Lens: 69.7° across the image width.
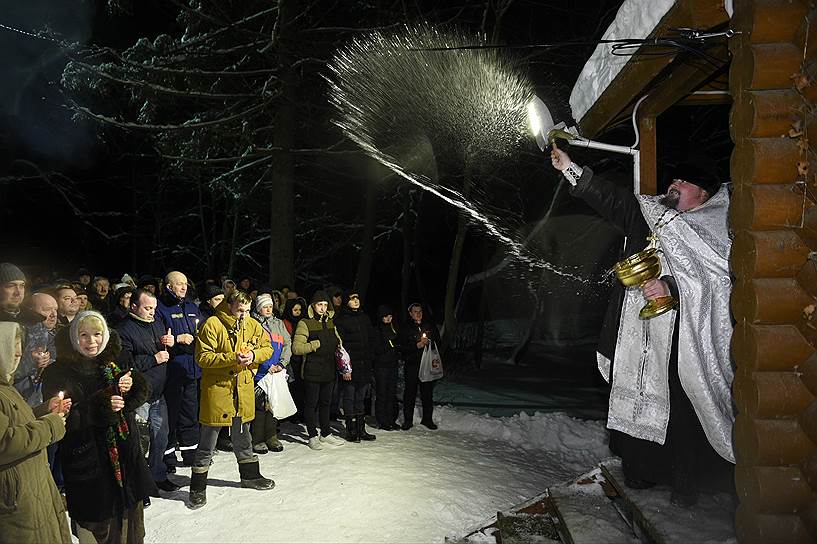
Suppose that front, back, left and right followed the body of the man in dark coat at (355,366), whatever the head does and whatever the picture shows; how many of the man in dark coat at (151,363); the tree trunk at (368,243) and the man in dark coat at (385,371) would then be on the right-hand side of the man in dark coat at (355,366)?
1

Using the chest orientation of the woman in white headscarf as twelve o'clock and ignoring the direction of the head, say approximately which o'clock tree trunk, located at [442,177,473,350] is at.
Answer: The tree trunk is roughly at 9 o'clock from the woman in white headscarf.

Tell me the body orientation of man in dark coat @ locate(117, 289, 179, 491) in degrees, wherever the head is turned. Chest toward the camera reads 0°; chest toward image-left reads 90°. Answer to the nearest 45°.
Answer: approximately 315°

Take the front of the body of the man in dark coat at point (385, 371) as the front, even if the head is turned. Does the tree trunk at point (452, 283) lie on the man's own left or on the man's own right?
on the man's own left

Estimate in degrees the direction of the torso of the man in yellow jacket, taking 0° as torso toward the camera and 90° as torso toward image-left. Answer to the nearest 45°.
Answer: approximately 315°

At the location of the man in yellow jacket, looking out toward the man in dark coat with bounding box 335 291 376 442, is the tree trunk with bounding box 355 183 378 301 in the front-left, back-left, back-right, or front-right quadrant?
front-left

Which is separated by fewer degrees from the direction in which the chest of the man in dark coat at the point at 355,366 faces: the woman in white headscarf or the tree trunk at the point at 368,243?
the woman in white headscarf

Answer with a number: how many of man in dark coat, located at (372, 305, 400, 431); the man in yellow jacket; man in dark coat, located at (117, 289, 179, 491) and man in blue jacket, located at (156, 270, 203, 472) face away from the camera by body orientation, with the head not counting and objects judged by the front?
0

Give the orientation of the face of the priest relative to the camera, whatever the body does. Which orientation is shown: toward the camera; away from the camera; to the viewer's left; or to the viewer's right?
to the viewer's left

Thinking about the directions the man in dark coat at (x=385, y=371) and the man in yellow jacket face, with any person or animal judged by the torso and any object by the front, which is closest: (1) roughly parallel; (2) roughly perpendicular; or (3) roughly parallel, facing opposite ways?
roughly parallel

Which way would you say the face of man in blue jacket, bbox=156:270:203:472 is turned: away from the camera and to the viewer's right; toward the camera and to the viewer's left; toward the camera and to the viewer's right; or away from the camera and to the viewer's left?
toward the camera and to the viewer's right

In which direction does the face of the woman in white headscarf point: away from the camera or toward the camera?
toward the camera

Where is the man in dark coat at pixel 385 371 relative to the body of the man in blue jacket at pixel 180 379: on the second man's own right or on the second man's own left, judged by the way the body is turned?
on the second man's own left

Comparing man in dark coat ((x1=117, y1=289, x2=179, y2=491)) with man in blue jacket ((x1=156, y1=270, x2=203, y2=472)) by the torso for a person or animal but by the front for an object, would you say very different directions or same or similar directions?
same or similar directions

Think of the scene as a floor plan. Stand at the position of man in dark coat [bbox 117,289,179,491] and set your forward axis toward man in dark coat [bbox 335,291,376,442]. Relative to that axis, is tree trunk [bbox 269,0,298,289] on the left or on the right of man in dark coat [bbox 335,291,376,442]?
left
